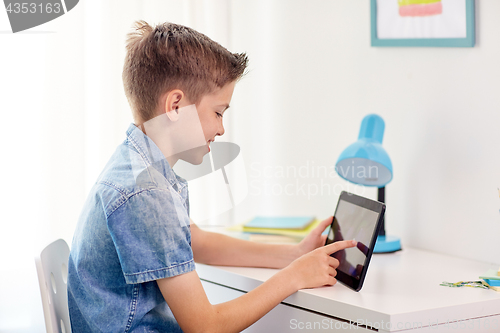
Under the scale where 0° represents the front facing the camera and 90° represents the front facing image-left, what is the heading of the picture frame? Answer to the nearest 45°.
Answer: approximately 0°

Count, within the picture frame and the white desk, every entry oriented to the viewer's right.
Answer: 0

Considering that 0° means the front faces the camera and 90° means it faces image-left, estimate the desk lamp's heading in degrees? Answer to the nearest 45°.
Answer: approximately 45°

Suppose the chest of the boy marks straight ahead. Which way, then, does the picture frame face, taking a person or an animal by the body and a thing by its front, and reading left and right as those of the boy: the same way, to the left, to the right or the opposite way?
to the right

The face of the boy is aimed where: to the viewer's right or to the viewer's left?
to the viewer's right

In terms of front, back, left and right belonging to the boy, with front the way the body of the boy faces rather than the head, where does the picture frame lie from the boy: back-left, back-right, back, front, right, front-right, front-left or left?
front-left

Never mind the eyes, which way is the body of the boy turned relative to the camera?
to the viewer's right

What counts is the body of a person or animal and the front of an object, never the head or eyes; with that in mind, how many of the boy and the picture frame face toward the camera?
1
